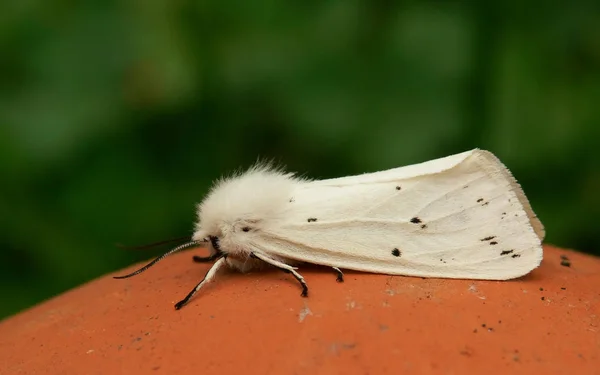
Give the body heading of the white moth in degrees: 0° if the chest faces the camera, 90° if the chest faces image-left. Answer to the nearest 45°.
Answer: approximately 90°
